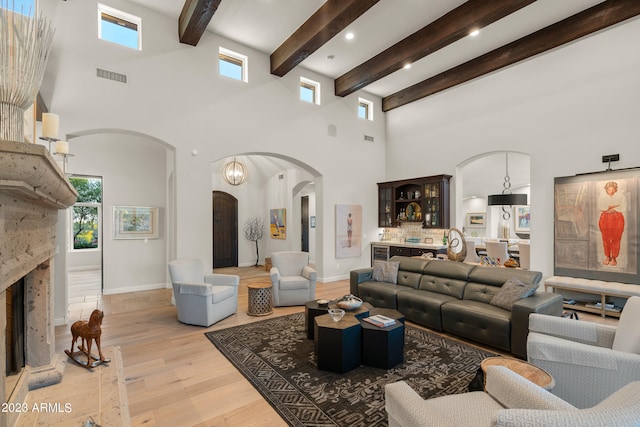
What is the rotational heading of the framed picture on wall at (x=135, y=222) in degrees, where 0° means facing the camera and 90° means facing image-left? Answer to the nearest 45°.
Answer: approximately 0°

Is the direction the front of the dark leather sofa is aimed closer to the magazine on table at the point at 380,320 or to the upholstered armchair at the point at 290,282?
the magazine on table

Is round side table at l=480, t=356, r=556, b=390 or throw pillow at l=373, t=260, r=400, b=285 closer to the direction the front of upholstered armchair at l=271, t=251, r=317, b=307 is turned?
the round side table

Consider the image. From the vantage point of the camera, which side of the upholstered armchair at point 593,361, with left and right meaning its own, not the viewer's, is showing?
left

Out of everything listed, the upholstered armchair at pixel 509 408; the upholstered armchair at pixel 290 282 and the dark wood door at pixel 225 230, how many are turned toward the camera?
2

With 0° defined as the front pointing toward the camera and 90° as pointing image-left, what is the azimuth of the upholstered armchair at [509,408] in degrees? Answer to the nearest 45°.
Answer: approximately 135°
